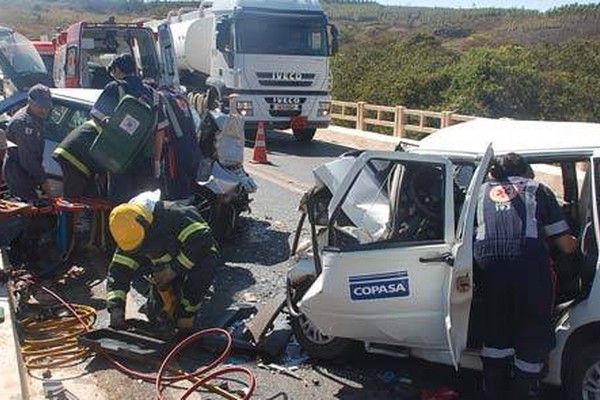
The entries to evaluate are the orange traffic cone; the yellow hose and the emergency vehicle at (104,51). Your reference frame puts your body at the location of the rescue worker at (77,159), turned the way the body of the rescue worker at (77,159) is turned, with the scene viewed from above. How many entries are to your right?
1

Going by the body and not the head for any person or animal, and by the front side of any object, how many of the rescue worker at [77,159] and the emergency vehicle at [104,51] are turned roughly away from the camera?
1

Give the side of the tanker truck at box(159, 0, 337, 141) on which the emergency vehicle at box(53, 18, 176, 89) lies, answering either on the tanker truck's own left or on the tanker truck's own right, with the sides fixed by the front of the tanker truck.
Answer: on the tanker truck's own right

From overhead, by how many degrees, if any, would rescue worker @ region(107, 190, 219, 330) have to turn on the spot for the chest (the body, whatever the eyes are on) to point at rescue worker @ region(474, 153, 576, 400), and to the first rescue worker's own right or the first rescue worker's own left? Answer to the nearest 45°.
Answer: approximately 90° to the first rescue worker's own left

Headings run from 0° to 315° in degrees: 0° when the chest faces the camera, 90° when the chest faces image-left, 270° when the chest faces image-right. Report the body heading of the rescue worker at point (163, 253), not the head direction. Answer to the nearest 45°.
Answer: approximately 45°

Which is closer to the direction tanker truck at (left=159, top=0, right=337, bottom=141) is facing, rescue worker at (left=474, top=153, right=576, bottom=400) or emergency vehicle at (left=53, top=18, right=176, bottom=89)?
the rescue worker

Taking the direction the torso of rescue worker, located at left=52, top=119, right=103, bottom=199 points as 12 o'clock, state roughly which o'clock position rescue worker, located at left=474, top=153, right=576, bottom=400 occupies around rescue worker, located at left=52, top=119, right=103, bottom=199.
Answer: rescue worker, located at left=474, top=153, right=576, bottom=400 is roughly at 2 o'clock from rescue worker, located at left=52, top=119, right=103, bottom=199.

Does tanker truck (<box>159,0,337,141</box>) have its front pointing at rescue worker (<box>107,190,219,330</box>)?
yes
